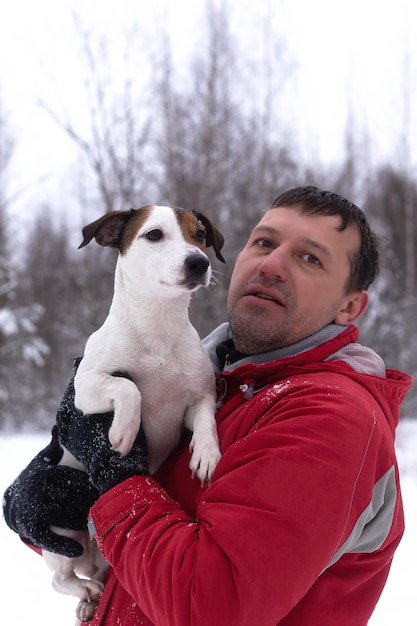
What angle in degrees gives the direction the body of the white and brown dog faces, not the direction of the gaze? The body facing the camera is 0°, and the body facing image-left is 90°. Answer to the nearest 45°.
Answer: approximately 315°
